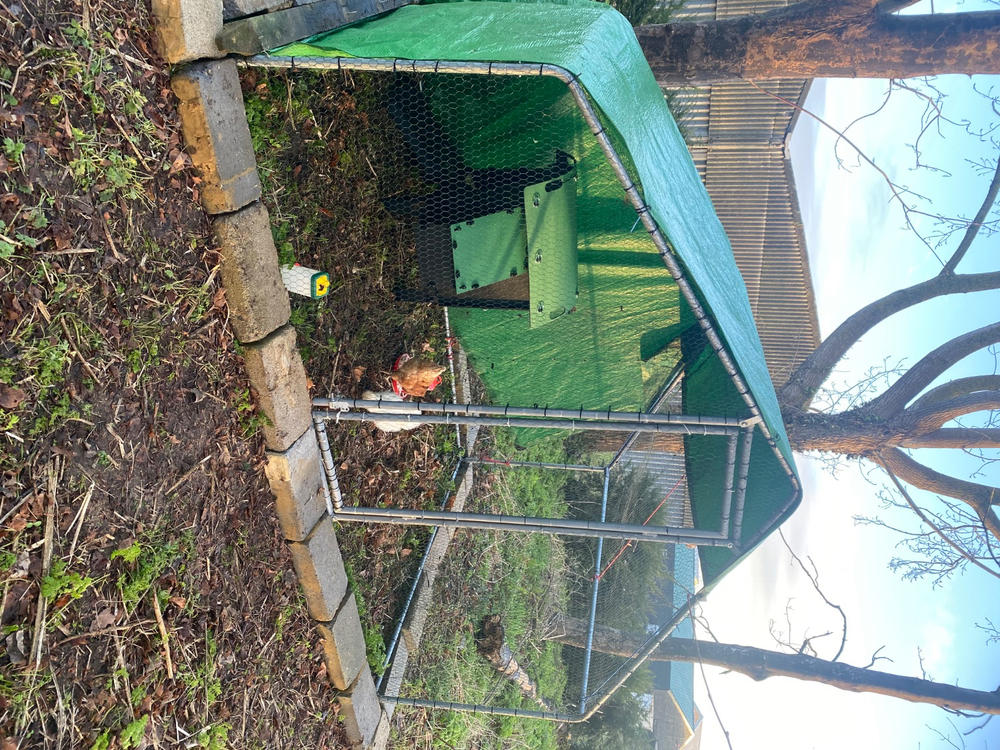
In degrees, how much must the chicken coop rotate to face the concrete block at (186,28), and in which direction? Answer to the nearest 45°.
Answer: approximately 45° to its right

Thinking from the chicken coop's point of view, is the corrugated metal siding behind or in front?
behind

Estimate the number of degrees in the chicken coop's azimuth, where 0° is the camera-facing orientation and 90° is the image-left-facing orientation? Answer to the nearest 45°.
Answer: approximately 0°

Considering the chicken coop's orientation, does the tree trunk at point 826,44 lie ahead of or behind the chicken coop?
behind

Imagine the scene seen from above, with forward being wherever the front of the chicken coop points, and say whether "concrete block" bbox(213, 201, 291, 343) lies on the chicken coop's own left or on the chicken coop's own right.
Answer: on the chicken coop's own right
